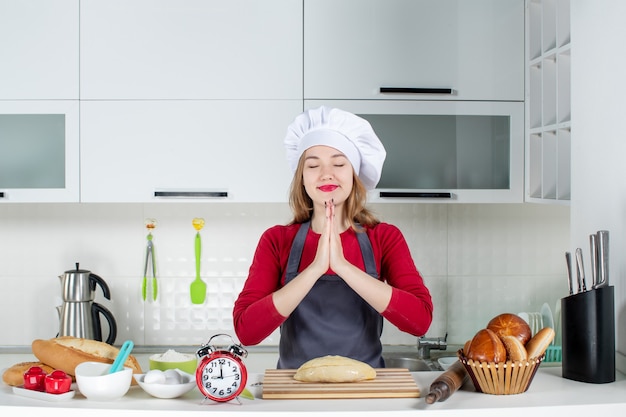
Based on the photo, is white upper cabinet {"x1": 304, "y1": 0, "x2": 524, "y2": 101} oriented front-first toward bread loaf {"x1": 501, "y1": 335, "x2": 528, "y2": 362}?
yes

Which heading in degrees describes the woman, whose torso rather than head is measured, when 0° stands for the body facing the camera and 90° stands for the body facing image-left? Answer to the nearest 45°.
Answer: approximately 0°

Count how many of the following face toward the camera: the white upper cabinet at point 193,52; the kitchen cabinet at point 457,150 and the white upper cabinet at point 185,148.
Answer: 3

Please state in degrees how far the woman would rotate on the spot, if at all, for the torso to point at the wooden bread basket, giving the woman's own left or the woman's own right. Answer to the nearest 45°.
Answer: approximately 45° to the woman's own left
